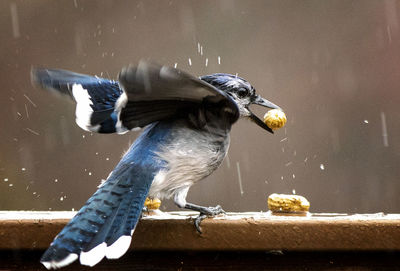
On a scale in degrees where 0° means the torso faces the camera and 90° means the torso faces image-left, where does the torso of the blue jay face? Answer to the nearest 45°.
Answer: approximately 270°

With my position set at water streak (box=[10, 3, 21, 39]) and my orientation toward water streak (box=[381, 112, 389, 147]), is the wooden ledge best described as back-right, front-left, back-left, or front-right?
front-right

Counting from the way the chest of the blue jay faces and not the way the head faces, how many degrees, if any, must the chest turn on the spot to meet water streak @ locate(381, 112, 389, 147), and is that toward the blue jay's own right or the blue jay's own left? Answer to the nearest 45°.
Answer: approximately 45° to the blue jay's own left

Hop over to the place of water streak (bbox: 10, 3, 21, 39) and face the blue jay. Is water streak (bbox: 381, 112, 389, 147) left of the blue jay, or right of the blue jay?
left

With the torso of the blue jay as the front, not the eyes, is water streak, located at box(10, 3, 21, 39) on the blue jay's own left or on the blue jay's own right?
on the blue jay's own left
